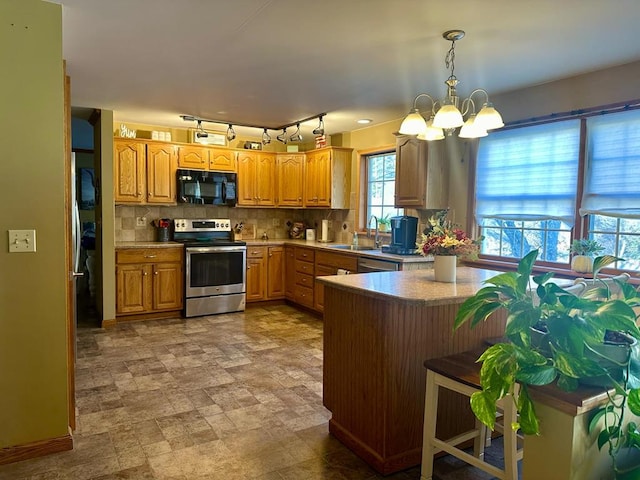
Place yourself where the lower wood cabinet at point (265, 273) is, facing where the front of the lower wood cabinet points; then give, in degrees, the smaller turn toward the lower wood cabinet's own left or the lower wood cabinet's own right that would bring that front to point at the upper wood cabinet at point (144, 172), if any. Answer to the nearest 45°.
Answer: approximately 90° to the lower wood cabinet's own right

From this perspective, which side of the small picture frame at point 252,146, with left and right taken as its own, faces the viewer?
front

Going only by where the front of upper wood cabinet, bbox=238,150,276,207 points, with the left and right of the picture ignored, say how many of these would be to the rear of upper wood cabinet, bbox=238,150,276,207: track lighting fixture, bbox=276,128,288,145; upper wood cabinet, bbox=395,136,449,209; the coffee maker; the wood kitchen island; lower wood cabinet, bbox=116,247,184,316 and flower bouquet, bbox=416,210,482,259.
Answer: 0

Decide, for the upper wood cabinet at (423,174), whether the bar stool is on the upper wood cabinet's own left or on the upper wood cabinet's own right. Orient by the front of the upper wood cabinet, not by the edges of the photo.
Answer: on the upper wood cabinet's own left

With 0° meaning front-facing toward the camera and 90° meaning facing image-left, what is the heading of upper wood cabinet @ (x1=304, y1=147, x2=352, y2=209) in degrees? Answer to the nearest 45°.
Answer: approximately 45°

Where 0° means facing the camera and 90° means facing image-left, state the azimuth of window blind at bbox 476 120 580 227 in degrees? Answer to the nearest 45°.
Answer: approximately 45°

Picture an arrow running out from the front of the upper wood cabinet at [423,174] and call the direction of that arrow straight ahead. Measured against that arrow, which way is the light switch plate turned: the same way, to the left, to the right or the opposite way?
to the left

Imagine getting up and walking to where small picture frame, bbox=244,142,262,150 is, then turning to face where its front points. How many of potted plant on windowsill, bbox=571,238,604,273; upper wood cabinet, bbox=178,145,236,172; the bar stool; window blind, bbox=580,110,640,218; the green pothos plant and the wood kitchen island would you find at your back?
0

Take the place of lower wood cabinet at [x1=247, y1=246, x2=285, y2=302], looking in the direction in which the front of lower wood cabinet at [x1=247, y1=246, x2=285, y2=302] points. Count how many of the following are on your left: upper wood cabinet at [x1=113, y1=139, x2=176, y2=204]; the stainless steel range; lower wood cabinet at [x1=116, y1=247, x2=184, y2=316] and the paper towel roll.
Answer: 1

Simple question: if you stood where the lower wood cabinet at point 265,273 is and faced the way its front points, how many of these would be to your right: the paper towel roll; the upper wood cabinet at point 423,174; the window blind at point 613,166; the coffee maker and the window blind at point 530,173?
0

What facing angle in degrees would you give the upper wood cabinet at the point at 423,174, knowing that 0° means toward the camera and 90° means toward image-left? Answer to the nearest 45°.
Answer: approximately 45°

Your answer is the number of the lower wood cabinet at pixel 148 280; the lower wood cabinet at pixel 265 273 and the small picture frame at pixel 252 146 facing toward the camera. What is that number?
3

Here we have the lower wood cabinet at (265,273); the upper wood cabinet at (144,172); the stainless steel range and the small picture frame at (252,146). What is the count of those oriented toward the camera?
4

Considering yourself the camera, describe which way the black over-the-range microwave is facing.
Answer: facing the viewer
